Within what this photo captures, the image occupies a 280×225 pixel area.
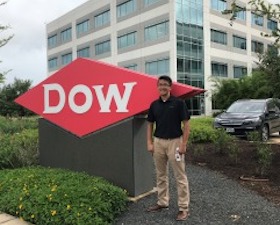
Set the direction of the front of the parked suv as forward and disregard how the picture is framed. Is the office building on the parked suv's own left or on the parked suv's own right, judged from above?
on the parked suv's own right

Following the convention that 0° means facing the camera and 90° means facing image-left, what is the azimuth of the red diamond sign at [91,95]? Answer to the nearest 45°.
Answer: approximately 0°

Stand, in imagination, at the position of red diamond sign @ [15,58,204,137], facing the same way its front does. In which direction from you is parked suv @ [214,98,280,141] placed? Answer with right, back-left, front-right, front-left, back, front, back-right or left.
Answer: back-left

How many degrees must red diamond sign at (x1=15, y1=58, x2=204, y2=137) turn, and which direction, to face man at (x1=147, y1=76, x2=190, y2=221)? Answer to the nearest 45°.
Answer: approximately 45° to its left

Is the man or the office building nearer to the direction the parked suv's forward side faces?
the man

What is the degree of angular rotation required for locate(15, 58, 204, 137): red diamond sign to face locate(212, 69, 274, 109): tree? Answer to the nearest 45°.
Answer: approximately 135° to its left

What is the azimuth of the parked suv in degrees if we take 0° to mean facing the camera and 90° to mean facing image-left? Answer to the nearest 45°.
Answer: approximately 45°

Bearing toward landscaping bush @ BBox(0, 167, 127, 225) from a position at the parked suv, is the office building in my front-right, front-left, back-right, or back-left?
back-right
